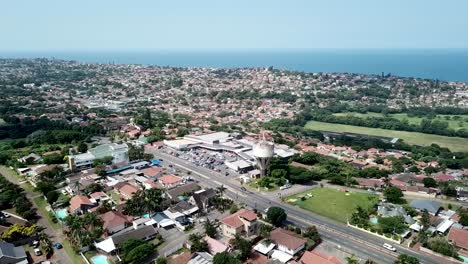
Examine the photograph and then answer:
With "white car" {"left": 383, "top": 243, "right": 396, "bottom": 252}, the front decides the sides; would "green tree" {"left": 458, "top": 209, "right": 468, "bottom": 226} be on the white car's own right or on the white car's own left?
on the white car's own left

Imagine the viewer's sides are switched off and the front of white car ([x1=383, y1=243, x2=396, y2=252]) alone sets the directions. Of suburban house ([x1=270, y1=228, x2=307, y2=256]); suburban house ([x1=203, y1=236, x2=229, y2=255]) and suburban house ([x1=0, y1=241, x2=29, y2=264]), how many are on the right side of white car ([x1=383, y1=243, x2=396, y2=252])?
3

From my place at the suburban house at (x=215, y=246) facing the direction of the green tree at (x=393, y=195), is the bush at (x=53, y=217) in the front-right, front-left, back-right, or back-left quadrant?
back-left

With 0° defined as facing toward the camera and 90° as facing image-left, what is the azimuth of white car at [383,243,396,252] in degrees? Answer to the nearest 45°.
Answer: approximately 315°

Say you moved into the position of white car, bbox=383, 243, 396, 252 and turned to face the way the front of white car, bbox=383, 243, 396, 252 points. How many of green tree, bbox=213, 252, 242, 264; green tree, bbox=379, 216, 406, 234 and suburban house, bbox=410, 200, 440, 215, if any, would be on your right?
1

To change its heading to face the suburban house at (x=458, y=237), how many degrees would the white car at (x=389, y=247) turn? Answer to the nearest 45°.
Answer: approximately 90° to its left

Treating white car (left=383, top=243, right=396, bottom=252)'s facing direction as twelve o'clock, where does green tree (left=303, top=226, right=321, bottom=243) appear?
The green tree is roughly at 4 o'clock from the white car.

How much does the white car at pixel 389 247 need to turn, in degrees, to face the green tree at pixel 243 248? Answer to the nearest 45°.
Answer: approximately 90° to its right
